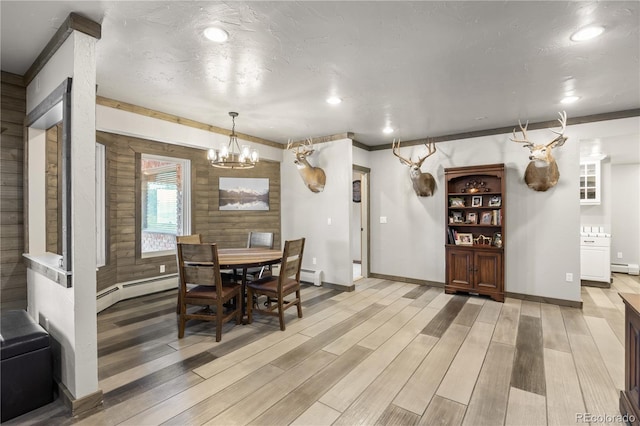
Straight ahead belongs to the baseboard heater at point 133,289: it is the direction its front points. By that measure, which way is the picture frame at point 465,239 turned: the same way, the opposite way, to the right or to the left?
to the right

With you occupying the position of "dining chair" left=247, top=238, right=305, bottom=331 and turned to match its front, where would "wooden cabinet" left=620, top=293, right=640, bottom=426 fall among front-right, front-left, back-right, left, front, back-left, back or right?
back

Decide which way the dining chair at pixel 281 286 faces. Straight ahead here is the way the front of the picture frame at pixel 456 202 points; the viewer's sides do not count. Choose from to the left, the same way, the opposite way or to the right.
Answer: to the right

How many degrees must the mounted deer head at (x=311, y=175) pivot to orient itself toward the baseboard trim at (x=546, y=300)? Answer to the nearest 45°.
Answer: approximately 135° to its left

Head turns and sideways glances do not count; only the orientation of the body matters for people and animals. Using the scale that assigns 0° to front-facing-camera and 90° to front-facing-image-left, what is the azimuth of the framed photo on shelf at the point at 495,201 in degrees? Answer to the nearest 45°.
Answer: approximately 0°

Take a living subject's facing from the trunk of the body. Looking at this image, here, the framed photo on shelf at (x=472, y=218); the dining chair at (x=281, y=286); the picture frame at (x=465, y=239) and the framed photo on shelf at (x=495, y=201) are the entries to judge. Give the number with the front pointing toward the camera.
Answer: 3

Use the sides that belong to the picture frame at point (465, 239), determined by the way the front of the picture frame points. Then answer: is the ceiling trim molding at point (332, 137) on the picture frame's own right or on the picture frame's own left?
on the picture frame's own right

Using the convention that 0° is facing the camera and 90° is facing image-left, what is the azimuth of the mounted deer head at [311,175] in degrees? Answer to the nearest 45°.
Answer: approximately 45°

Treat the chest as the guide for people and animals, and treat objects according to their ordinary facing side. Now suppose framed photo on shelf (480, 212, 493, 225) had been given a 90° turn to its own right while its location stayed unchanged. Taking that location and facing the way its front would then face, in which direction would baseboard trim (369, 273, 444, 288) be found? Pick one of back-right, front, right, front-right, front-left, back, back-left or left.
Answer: front

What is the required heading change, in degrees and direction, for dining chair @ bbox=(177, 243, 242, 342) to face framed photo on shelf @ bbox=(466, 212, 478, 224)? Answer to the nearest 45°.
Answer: approximately 45° to its right
